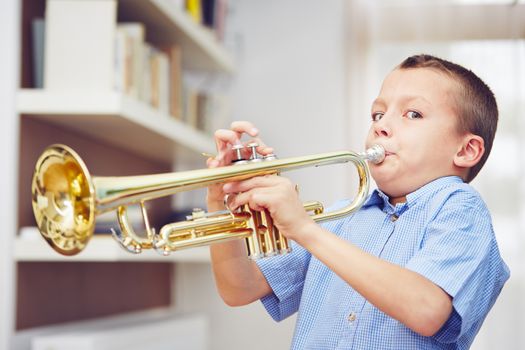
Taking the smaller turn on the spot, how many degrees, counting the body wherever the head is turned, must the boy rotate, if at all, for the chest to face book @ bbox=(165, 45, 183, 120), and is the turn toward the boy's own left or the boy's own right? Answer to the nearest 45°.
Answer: approximately 90° to the boy's own right

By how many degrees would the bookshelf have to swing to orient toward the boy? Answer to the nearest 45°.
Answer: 0° — it already faces them

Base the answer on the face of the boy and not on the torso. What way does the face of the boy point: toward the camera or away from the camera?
toward the camera

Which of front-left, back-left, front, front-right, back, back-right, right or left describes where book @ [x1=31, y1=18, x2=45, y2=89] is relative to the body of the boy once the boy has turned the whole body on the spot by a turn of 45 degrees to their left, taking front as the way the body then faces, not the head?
back-right

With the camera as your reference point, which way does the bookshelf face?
facing the viewer and to the right of the viewer

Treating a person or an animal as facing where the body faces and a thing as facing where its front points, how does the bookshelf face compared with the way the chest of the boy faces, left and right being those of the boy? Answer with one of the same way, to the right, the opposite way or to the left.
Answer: to the left

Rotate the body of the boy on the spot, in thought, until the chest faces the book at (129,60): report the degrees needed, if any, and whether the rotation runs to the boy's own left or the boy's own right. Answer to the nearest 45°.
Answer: approximately 90° to the boy's own right

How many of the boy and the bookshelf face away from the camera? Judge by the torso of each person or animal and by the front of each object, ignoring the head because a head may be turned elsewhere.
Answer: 0

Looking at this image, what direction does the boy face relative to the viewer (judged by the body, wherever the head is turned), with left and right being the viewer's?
facing the viewer and to the left of the viewer

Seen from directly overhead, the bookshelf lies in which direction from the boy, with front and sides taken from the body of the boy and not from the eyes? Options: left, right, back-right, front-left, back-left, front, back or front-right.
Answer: right

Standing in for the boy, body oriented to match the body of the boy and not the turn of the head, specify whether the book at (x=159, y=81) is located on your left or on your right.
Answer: on your right
